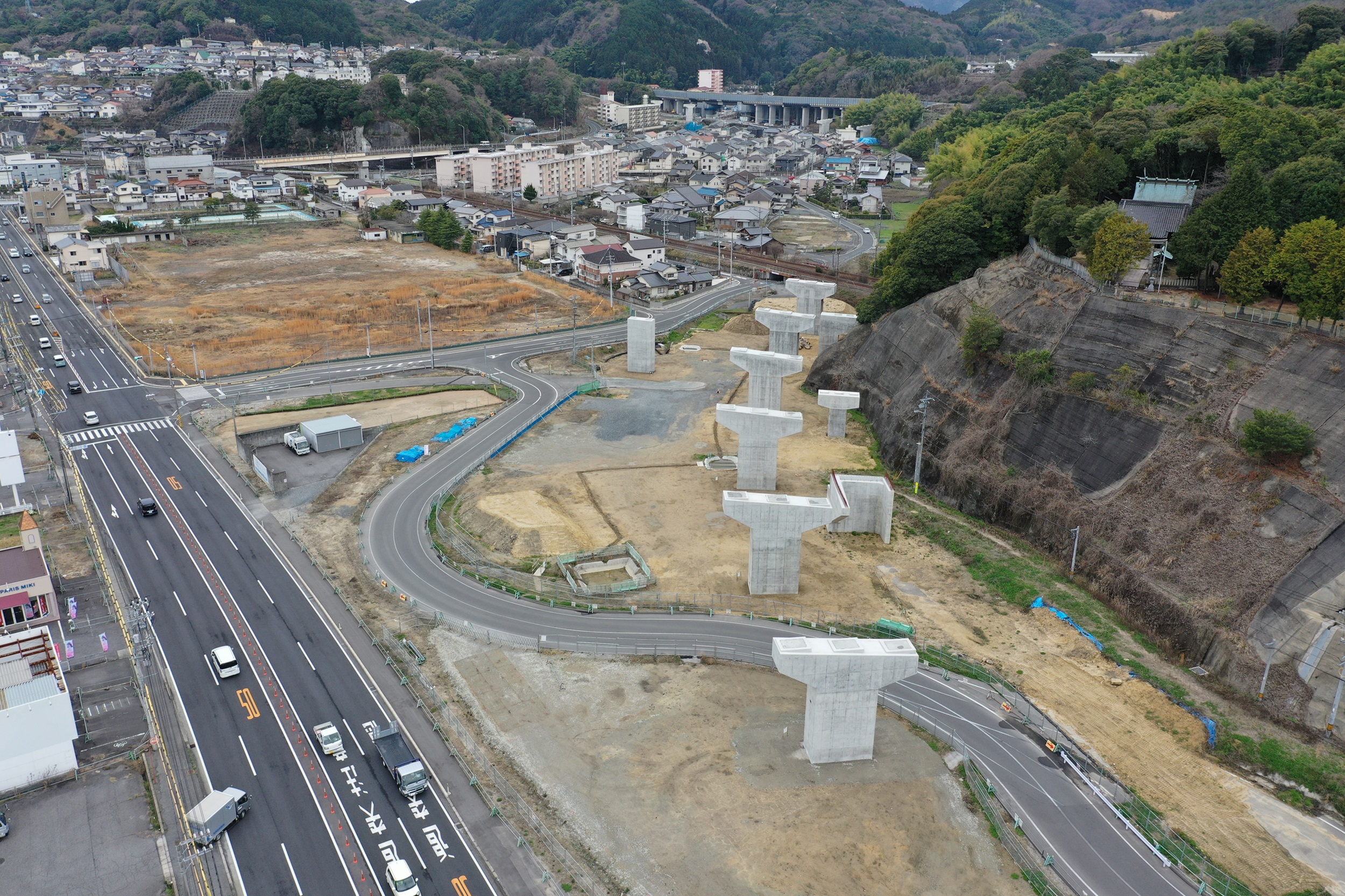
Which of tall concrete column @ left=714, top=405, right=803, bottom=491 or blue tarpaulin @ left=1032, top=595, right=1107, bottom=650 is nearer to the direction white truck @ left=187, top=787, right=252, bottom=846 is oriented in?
the tall concrete column

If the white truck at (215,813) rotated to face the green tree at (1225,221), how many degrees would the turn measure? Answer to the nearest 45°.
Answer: approximately 45° to its right

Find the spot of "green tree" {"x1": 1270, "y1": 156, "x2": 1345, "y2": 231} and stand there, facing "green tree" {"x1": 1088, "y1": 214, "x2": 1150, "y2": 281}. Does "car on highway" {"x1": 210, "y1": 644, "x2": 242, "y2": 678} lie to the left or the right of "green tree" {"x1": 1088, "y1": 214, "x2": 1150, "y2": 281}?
left

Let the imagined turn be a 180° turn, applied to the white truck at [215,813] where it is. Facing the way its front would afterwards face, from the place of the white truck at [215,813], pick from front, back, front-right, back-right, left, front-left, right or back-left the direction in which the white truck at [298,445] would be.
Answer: back-right

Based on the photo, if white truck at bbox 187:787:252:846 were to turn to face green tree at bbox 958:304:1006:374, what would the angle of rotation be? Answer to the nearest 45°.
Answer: approximately 45° to its right

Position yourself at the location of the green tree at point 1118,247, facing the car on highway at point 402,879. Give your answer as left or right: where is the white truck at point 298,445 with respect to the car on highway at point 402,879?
right

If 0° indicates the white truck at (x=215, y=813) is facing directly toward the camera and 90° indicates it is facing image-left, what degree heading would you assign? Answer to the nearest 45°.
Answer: approximately 225°

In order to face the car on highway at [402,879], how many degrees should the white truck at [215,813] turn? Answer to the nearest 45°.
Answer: approximately 90° to its right

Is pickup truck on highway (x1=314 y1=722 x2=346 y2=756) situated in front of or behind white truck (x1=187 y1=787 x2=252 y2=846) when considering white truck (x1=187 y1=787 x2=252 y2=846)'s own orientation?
in front

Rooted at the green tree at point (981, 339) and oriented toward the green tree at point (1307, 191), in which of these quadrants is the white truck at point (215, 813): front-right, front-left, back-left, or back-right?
back-right

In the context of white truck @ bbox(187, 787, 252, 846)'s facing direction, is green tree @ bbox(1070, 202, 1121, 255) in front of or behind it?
in front

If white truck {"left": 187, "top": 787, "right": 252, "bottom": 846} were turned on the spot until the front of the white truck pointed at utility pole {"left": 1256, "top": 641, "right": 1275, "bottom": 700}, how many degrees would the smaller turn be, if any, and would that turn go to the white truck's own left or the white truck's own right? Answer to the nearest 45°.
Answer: approximately 45° to the white truck's own right

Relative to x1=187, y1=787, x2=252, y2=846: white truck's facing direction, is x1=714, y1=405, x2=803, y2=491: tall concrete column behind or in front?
in front

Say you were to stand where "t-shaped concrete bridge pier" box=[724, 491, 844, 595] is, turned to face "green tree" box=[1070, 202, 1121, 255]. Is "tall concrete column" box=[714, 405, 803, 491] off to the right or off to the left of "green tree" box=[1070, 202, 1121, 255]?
left
